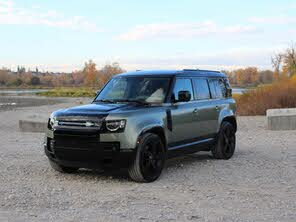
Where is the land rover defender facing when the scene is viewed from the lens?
facing the viewer and to the left of the viewer
